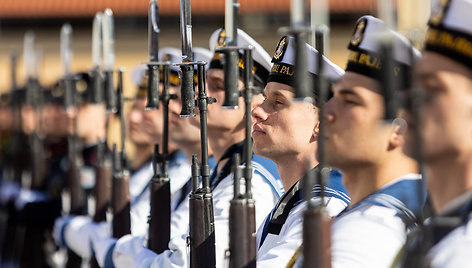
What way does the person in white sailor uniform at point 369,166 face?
to the viewer's left

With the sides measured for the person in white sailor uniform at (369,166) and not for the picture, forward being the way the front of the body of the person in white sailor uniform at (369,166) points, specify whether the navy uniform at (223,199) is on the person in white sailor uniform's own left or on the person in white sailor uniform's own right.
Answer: on the person in white sailor uniform's own right
